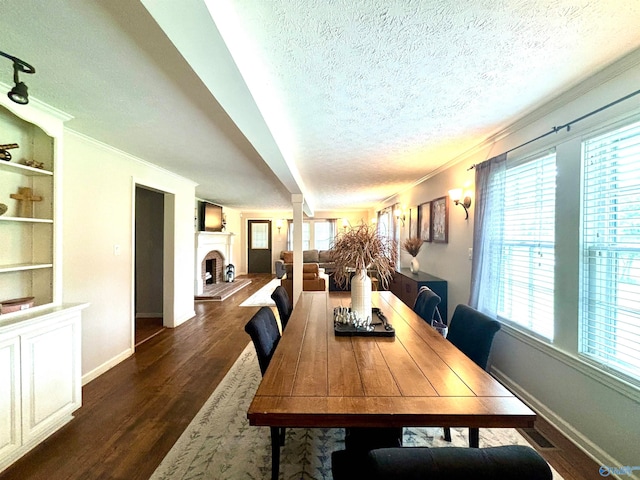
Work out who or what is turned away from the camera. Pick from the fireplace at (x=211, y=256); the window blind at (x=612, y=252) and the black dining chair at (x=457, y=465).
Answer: the black dining chair

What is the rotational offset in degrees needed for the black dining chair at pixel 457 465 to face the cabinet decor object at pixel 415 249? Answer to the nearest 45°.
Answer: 0° — it already faces it

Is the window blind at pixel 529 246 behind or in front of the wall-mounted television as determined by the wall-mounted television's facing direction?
in front

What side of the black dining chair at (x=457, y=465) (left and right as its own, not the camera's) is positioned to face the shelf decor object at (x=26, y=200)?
left

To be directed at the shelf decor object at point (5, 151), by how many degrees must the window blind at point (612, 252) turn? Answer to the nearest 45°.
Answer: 0° — it already faces it

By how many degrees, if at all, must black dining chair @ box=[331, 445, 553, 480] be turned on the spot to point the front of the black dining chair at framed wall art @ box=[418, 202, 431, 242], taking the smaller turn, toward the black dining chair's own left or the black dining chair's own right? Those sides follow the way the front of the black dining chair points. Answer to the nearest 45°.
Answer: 0° — it already faces it

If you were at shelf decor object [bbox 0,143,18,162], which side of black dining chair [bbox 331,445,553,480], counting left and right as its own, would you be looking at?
left

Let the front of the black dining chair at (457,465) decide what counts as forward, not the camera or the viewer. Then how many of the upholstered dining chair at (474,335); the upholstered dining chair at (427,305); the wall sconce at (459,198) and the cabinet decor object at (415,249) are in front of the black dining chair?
4

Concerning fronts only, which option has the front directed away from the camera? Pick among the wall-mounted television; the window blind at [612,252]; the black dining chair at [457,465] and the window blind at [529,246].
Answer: the black dining chair

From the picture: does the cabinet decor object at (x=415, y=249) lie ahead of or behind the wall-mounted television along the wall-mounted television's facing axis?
ahead

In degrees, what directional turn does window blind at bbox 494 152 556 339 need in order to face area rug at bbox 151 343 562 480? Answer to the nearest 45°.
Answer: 0° — it already faces it

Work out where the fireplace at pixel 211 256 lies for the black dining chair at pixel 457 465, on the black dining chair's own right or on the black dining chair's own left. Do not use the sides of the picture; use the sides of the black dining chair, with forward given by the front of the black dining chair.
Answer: on the black dining chair's own left

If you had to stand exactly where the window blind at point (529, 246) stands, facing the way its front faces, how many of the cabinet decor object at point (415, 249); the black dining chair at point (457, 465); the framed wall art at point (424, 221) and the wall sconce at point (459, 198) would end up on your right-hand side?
3

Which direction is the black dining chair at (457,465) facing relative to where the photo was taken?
away from the camera
